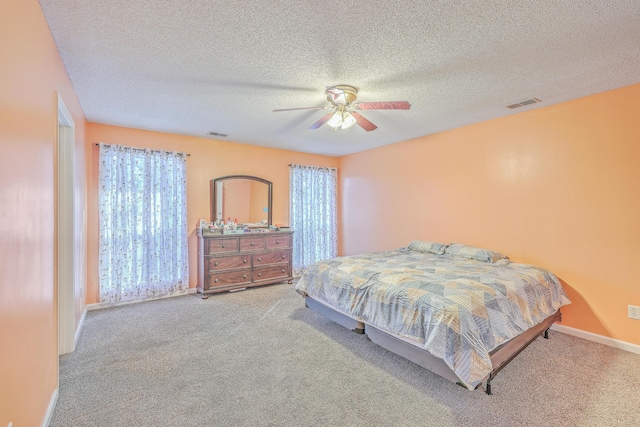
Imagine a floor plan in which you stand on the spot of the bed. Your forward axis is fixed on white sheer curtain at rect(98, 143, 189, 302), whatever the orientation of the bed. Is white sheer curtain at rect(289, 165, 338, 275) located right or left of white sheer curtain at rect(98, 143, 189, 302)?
right

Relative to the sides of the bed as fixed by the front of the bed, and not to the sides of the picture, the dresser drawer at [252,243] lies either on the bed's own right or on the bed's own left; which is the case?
on the bed's own right

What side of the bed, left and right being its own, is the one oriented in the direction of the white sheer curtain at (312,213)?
right
